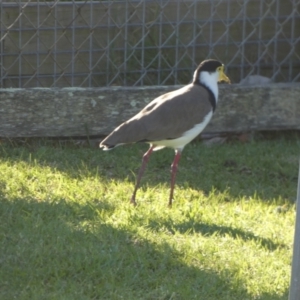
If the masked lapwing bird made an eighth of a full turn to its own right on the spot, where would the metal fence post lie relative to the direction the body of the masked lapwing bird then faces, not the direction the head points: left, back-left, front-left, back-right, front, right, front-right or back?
front-right

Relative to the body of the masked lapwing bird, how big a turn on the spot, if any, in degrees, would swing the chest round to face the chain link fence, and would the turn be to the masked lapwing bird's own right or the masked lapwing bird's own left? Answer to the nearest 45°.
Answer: approximately 90° to the masked lapwing bird's own left

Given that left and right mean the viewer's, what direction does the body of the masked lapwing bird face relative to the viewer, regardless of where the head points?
facing to the right of the viewer
